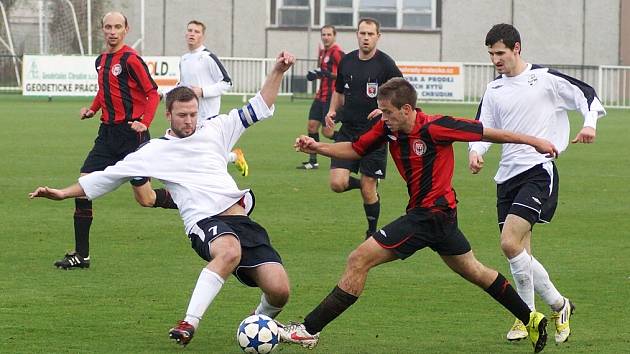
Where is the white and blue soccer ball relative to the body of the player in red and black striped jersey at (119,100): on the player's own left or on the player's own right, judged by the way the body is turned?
on the player's own left

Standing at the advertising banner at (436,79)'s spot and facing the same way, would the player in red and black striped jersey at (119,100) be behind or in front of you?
in front

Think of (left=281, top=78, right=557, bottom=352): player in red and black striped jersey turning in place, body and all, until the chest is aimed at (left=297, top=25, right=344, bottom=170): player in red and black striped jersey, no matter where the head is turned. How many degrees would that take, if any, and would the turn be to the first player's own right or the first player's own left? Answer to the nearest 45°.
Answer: approximately 135° to the first player's own right

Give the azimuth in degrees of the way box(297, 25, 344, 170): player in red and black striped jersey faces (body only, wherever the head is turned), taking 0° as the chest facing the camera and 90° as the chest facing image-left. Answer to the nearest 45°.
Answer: approximately 45°

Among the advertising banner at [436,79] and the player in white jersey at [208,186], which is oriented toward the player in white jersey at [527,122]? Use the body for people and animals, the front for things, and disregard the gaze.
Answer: the advertising banner

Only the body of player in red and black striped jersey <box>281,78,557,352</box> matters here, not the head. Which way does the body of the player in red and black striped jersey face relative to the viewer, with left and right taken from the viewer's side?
facing the viewer and to the left of the viewer

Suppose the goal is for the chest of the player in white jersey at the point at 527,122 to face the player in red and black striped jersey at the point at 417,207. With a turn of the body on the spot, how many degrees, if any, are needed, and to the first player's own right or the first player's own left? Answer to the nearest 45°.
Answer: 0° — they already face them

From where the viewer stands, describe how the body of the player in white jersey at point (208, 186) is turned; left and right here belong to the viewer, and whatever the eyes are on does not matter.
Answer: facing the viewer

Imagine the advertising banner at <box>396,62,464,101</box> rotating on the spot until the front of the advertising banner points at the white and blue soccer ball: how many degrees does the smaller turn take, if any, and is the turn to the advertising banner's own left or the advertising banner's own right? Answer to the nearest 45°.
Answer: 0° — it already faces it

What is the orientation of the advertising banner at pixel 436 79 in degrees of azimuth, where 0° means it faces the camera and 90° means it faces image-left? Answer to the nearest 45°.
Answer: approximately 0°

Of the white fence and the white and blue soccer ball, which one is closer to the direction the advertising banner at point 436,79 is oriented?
the white and blue soccer ball

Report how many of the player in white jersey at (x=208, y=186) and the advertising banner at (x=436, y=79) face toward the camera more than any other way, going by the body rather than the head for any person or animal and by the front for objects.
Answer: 2

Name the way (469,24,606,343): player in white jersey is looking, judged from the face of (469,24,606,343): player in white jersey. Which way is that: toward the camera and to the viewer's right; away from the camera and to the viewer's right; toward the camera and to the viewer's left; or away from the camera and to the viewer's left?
toward the camera and to the viewer's left

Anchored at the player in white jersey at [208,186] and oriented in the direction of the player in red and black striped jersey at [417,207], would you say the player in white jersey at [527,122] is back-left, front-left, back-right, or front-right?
front-left

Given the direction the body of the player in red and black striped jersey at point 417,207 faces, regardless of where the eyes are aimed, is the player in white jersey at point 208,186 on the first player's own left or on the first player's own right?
on the first player's own right

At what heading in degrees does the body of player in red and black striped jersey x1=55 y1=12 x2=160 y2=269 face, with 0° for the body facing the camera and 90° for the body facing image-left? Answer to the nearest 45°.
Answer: approximately 45°
